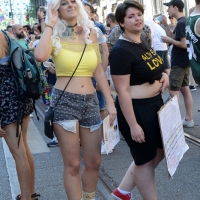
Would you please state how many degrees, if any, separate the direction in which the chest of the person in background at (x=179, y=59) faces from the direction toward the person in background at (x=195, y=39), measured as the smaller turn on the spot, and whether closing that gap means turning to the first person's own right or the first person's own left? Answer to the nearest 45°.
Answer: approximately 90° to the first person's own left

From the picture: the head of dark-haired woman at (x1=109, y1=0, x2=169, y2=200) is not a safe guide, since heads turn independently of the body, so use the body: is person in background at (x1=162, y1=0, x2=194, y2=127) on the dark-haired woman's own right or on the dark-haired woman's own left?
on the dark-haired woman's own left

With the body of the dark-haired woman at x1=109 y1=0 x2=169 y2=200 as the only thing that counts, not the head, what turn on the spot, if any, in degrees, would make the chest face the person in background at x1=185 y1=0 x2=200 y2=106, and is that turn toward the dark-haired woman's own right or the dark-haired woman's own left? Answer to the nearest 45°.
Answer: approximately 90° to the dark-haired woman's own left

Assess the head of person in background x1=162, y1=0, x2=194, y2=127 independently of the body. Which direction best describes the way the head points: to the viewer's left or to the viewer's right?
to the viewer's left

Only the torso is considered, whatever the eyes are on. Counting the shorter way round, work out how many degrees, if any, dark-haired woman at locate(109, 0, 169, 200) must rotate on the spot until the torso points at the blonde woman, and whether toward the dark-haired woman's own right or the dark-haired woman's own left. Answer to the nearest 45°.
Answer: approximately 135° to the dark-haired woman's own right

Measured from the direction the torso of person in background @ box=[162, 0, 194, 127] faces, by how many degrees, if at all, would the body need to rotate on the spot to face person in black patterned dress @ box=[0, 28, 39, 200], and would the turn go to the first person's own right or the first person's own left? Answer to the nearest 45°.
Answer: approximately 45° to the first person's own left

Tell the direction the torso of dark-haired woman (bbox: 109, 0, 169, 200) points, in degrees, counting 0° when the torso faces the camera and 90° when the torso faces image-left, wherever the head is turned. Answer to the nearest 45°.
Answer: approximately 315°

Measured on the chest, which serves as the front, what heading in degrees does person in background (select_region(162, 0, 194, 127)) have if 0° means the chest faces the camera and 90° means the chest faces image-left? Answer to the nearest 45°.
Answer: approximately 90°
